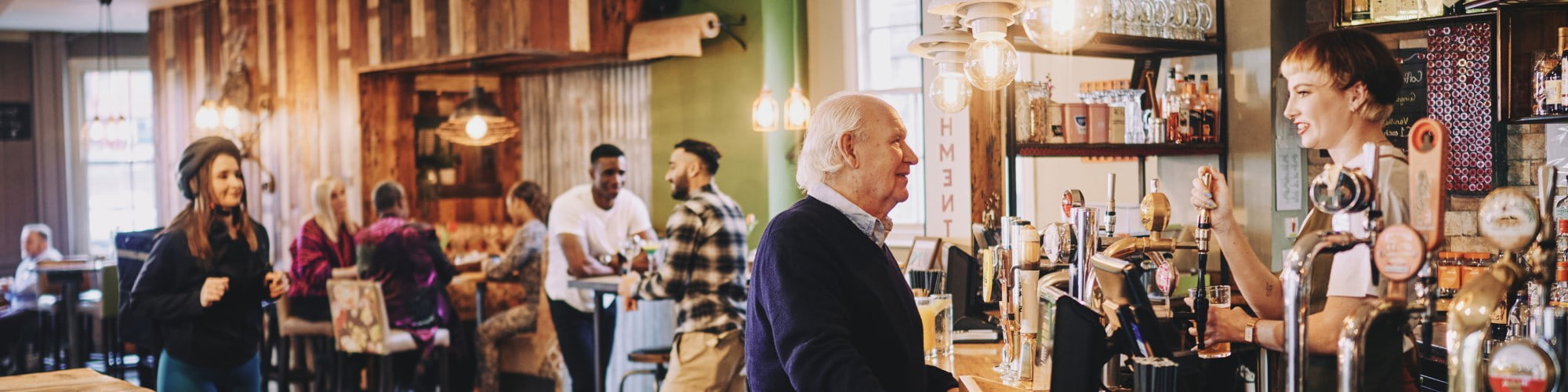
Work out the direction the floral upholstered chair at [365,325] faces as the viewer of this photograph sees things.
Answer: facing away from the viewer and to the right of the viewer

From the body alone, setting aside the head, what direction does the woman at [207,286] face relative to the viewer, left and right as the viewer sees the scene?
facing the viewer and to the right of the viewer

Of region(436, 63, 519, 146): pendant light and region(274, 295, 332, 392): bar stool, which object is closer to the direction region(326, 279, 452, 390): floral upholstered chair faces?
the pendant light

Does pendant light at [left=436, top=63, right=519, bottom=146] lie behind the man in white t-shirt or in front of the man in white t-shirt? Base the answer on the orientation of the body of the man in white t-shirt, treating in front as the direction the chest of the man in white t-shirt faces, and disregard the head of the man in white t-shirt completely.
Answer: behind

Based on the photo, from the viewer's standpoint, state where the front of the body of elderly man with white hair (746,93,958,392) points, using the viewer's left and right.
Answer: facing to the right of the viewer

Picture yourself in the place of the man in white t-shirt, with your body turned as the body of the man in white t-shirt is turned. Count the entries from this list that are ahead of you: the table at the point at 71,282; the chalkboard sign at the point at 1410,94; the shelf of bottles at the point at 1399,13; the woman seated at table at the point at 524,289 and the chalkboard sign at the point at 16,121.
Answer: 2

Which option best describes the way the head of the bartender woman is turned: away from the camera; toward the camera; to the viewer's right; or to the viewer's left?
to the viewer's left

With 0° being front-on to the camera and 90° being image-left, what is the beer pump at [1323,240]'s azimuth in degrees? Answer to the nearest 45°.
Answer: approximately 45°

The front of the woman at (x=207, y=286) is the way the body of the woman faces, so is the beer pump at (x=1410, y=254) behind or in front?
in front

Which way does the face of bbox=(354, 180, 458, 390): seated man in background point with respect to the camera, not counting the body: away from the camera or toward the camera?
away from the camera

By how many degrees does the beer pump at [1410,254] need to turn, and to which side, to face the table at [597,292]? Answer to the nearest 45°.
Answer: approximately 90° to its right

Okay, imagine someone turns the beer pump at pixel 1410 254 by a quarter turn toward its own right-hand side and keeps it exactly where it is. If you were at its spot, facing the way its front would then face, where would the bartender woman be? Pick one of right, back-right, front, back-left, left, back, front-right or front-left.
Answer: front-right

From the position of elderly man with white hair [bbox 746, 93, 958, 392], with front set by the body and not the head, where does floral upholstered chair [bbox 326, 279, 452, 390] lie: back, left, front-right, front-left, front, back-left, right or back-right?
back-left

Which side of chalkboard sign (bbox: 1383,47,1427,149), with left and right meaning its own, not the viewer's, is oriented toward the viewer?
front

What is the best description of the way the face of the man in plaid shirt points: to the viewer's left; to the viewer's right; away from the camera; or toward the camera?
to the viewer's left

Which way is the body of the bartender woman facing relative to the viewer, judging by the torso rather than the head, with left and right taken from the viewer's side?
facing to the left of the viewer

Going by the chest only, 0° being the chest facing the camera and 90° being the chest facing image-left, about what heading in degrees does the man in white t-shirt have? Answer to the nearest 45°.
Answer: approximately 315°
